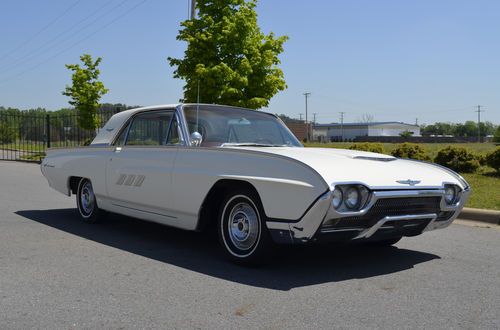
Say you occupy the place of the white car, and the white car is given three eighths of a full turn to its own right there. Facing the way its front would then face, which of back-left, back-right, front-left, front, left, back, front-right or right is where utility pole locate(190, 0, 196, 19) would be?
right

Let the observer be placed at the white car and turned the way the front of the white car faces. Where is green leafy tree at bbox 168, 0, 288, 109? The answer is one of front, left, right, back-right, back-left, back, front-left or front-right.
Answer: back-left

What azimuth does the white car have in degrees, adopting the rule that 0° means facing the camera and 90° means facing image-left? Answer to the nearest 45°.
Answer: approximately 315°

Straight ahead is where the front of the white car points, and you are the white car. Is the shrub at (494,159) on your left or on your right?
on your left

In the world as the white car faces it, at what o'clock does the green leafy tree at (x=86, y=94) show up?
The green leafy tree is roughly at 7 o'clock from the white car.

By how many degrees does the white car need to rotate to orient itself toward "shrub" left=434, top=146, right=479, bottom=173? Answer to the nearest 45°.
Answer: approximately 90° to its left

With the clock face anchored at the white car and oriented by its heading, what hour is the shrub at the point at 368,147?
The shrub is roughly at 8 o'clock from the white car.

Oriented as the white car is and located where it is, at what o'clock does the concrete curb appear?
The concrete curb is roughly at 9 o'clock from the white car.

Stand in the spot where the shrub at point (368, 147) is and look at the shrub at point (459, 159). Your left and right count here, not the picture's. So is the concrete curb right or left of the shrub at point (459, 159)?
right
